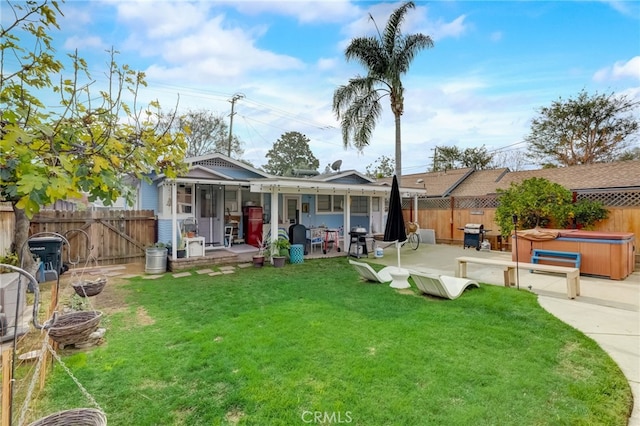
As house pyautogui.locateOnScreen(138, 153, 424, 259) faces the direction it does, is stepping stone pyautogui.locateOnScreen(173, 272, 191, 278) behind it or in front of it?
in front

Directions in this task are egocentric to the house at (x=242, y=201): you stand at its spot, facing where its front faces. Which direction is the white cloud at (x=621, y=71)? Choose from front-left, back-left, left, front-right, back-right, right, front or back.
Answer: left

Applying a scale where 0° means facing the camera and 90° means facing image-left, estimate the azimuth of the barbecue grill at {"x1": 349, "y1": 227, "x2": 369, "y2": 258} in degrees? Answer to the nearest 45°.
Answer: approximately 0°

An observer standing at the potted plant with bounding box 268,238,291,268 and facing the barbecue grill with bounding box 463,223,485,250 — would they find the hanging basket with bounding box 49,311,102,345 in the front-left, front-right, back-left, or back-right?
back-right

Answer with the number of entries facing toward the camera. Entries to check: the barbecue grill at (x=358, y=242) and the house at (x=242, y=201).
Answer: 2

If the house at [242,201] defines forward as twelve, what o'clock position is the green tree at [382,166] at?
The green tree is roughly at 7 o'clock from the house.

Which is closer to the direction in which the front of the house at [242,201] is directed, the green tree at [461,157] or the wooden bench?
the wooden bench

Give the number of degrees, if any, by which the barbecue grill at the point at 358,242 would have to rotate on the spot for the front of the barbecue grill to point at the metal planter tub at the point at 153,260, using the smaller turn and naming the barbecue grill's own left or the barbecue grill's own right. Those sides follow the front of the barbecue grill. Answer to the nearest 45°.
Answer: approximately 45° to the barbecue grill's own right

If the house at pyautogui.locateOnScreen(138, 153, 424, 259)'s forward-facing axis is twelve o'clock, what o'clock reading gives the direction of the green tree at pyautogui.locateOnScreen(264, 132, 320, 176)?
The green tree is roughly at 6 o'clock from the house.

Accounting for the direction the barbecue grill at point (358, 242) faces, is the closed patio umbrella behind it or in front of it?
in front
